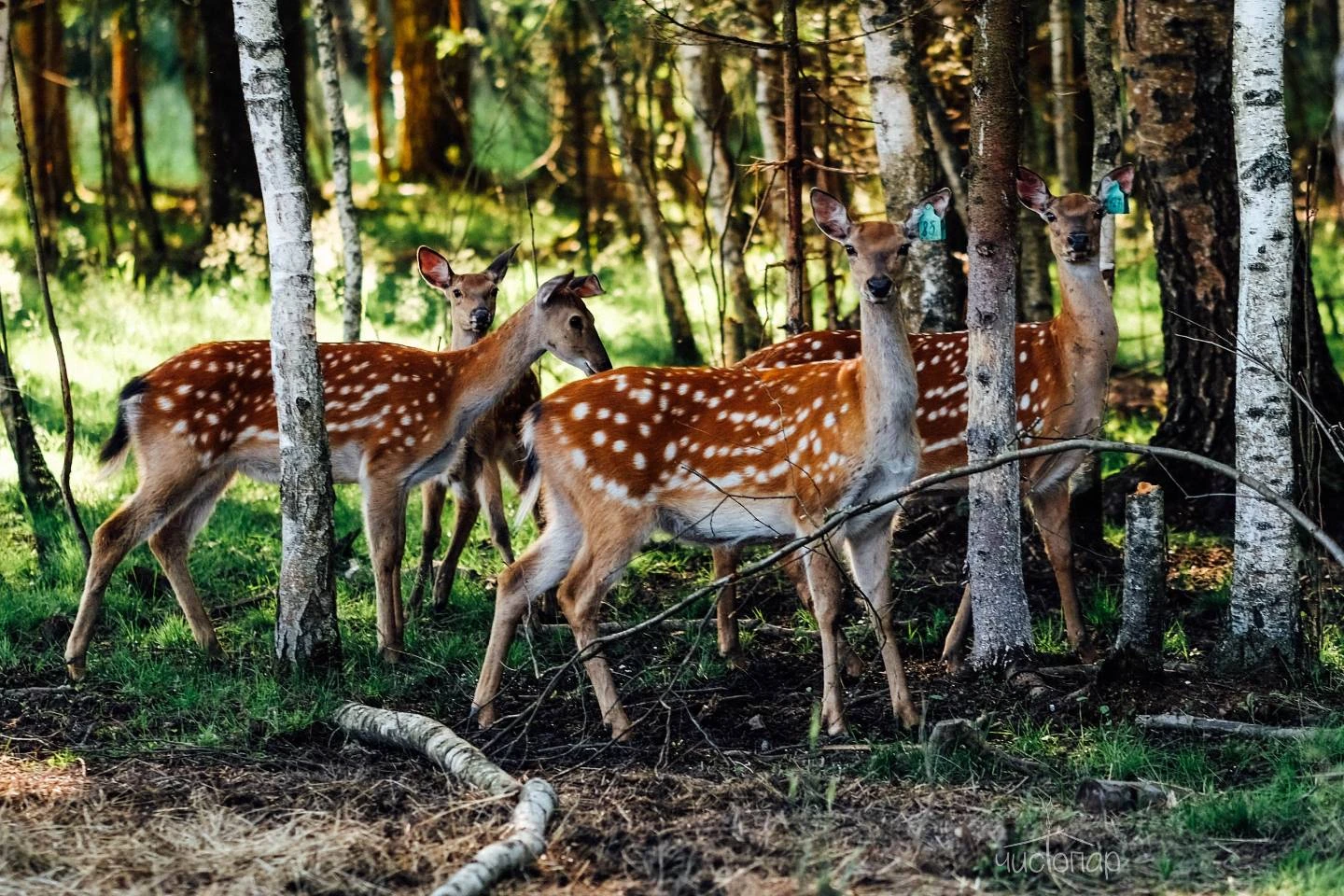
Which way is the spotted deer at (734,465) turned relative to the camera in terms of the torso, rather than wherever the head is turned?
to the viewer's right

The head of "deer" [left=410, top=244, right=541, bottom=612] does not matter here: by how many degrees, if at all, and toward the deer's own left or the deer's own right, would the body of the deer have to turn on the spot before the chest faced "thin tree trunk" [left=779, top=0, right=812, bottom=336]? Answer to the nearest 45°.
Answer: approximately 135° to the deer's own left

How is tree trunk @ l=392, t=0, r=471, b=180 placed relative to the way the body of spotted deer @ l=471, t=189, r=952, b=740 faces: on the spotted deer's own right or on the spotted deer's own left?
on the spotted deer's own left

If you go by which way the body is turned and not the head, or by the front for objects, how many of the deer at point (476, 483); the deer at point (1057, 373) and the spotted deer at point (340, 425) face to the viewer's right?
2

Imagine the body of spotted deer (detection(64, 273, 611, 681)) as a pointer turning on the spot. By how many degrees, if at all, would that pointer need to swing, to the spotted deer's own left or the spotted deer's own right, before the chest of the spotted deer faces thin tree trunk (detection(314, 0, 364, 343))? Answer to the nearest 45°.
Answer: approximately 90° to the spotted deer's own left

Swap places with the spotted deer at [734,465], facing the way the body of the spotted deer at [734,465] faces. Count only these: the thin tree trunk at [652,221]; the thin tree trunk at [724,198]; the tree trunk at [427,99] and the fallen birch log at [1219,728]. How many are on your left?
3

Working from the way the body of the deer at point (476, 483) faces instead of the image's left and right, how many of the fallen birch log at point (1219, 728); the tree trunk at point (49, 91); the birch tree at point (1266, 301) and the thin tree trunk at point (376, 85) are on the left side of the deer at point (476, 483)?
2

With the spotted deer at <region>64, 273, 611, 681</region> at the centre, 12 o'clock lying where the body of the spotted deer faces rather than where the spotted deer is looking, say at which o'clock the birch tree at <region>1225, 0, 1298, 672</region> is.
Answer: The birch tree is roughly at 1 o'clock from the spotted deer.

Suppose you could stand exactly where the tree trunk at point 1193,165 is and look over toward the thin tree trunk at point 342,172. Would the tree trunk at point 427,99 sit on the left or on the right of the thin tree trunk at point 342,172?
right

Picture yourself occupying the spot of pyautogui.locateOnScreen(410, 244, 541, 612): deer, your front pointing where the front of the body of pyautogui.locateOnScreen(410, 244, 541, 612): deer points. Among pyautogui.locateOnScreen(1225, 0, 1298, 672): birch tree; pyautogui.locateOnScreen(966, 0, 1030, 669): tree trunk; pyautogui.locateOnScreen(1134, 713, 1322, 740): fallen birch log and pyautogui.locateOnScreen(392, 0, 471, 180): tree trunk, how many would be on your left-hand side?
3

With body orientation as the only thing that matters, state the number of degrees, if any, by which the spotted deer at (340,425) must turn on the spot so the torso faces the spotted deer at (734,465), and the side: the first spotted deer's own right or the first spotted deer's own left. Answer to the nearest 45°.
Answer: approximately 45° to the first spotted deer's own right

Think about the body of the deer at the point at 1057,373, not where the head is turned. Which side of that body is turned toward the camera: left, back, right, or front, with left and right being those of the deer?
right

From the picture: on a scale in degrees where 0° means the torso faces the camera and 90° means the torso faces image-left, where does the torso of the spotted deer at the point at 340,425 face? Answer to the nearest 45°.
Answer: approximately 270°

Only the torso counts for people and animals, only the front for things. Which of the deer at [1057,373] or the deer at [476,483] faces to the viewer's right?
the deer at [1057,373]
